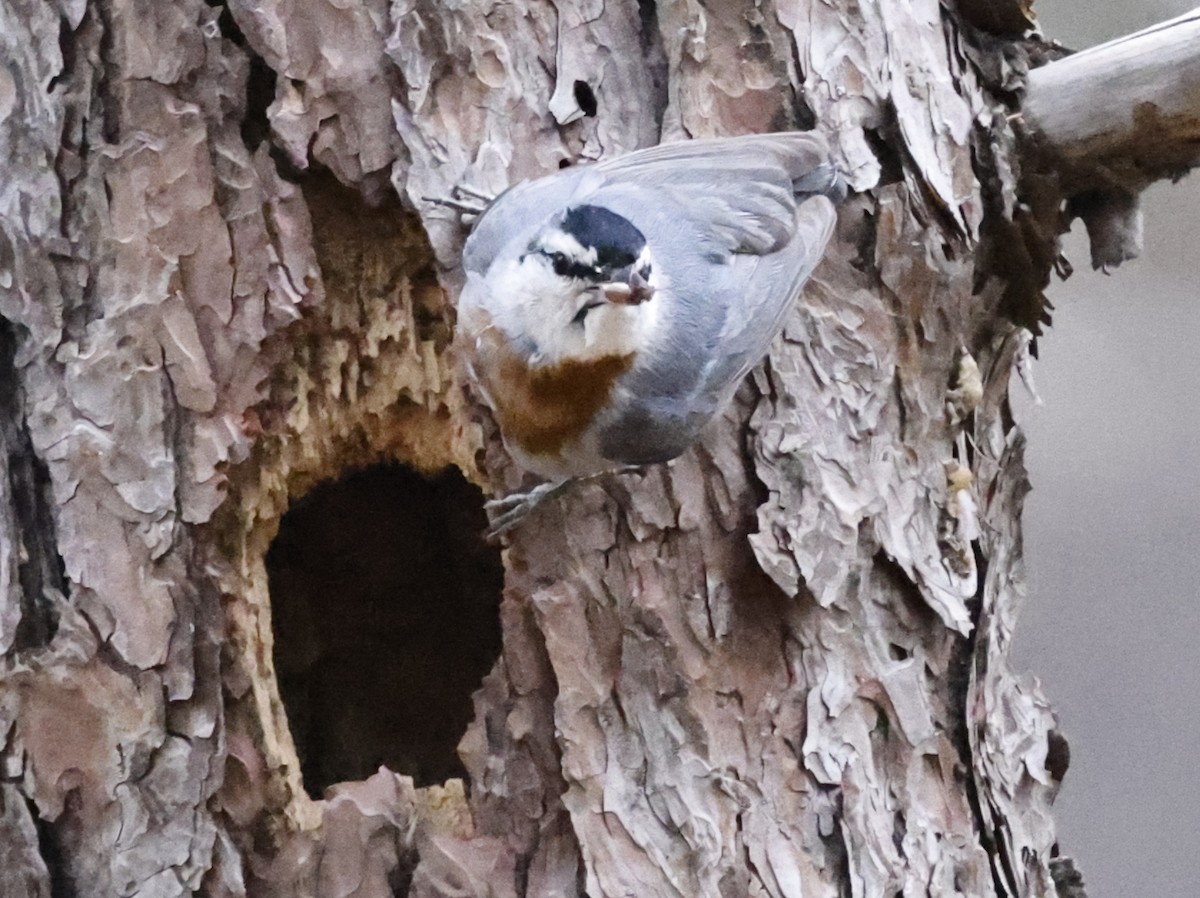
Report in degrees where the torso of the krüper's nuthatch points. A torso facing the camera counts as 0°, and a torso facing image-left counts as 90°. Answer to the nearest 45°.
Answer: approximately 45°
